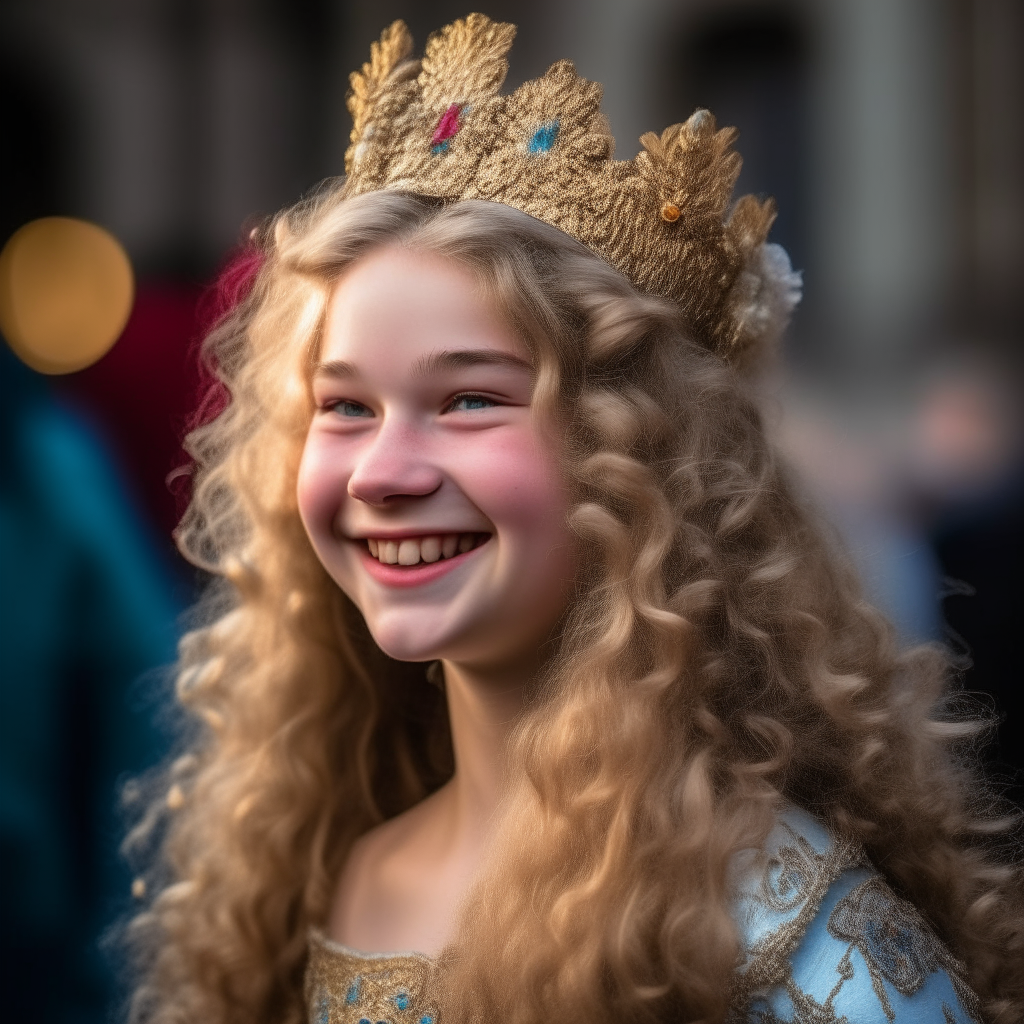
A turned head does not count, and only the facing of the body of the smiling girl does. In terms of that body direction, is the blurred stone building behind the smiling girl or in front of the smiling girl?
behind

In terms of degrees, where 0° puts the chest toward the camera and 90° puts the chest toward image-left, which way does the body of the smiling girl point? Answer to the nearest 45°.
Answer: approximately 45°

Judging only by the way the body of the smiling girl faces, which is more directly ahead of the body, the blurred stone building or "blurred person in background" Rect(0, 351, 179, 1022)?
the blurred person in background

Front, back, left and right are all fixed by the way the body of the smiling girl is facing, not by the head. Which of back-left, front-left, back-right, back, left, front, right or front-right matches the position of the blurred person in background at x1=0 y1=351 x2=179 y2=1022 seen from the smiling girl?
right

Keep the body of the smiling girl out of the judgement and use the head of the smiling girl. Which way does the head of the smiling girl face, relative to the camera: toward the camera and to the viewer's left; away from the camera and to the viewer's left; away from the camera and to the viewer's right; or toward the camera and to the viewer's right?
toward the camera and to the viewer's left
